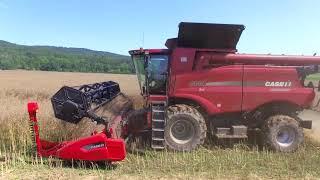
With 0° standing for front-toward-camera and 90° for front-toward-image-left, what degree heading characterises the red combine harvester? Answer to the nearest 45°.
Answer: approximately 90°
